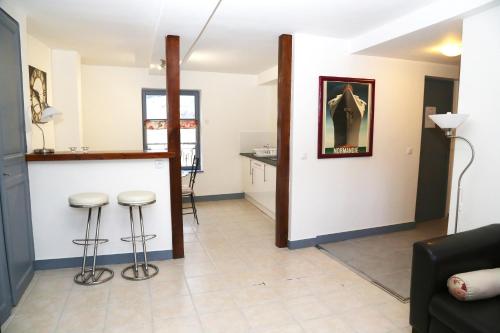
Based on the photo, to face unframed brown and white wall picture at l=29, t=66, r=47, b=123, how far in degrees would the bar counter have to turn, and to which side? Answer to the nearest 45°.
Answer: approximately 135° to its right

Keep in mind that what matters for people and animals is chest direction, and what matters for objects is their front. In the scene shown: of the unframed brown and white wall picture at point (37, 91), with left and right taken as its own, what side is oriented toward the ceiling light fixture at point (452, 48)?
front

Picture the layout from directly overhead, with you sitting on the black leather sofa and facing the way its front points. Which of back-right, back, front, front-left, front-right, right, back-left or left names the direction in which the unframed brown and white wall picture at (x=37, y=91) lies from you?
front-right

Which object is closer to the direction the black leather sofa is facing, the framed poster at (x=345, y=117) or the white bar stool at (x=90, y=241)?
the white bar stool

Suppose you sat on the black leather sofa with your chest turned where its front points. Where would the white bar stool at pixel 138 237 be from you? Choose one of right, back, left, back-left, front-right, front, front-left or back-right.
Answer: front-right

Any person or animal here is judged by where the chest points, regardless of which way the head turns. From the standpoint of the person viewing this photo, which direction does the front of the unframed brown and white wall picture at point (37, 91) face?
facing the viewer and to the right of the viewer

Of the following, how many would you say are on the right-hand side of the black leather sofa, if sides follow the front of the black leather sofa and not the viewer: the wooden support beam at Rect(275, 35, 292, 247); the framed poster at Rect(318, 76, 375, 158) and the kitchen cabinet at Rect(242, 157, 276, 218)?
3

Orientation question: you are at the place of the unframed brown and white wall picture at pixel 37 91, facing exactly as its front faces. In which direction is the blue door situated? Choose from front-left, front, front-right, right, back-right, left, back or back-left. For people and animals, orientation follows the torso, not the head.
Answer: front-right

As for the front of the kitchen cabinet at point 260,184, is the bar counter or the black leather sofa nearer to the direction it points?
the bar counter

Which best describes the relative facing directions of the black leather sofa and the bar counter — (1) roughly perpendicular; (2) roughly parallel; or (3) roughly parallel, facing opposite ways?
roughly perpendicular

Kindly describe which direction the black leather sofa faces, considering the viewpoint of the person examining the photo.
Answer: facing the viewer and to the left of the viewer

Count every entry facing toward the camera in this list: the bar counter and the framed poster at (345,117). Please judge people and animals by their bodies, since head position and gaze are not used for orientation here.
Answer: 2

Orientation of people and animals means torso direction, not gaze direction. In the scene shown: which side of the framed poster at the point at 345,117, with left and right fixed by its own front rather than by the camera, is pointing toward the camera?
front

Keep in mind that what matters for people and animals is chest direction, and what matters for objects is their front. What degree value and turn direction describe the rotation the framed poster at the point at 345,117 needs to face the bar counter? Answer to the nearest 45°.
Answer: approximately 45° to its right

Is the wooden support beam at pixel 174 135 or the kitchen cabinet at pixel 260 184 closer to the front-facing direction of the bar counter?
the wooden support beam

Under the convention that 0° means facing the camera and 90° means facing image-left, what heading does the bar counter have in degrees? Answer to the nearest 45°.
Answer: approximately 0°

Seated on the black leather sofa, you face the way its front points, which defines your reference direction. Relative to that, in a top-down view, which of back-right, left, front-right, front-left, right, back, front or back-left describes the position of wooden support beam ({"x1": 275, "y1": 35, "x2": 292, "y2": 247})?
right
